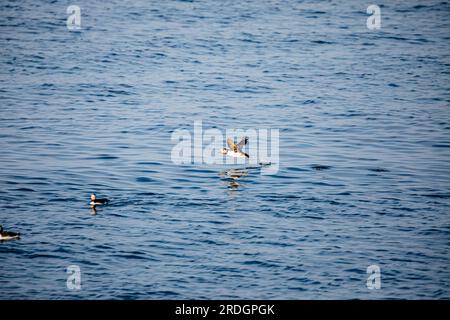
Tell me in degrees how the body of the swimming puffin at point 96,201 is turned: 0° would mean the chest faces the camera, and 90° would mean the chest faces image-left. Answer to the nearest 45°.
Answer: approximately 90°
